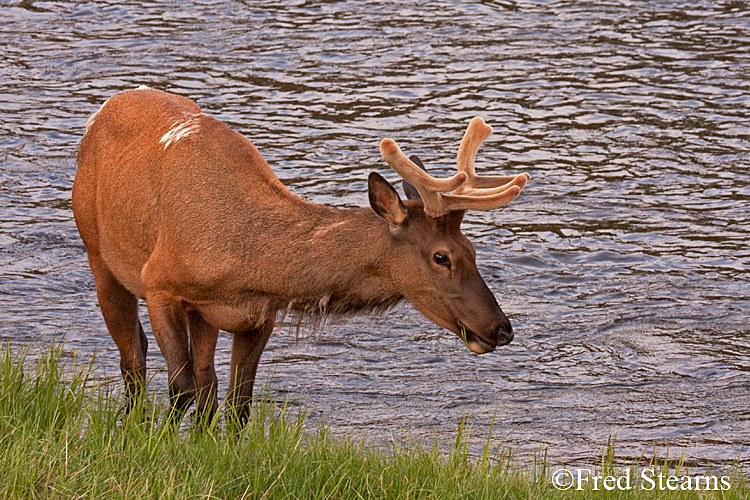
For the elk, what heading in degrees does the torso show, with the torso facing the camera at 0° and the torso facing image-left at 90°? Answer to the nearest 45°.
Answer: approximately 315°
